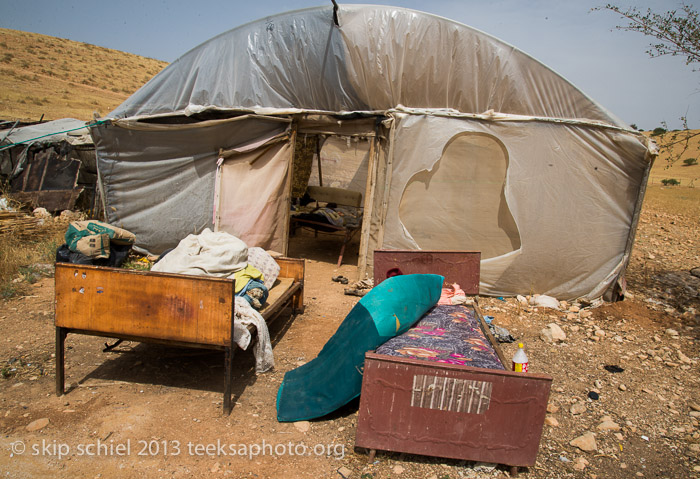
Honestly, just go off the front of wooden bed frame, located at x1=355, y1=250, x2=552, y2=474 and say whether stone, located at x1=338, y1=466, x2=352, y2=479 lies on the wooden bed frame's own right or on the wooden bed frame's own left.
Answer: on the wooden bed frame's own right

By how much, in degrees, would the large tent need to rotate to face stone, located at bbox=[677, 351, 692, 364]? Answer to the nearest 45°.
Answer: approximately 45° to its left

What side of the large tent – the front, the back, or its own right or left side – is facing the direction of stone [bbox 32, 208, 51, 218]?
right

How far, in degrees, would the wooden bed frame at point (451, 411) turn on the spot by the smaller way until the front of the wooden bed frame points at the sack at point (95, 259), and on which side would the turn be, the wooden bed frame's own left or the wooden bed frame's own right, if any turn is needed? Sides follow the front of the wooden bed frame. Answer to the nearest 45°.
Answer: approximately 135° to the wooden bed frame's own right

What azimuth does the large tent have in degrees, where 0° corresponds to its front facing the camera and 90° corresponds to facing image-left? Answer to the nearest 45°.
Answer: approximately 0°

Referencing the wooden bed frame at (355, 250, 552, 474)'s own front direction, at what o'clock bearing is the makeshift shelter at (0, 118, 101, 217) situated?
The makeshift shelter is roughly at 4 o'clock from the wooden bed frame.

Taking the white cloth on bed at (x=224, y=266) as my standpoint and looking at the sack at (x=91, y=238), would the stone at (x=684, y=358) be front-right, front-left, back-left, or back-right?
back-right

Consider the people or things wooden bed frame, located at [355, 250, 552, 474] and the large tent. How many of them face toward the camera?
2

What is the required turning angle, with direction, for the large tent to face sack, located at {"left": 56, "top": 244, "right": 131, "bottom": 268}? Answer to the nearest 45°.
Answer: approximately 90° to its right

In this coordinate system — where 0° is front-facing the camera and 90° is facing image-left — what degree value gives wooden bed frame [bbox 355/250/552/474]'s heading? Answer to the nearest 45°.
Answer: approximately 0°
